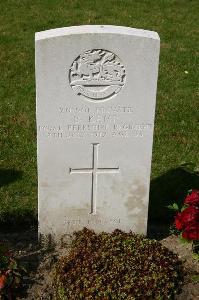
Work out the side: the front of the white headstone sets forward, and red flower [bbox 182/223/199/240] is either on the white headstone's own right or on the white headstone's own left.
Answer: on the white headstone's own left

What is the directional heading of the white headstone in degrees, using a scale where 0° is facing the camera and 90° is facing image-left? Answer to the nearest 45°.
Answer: approximately 0°

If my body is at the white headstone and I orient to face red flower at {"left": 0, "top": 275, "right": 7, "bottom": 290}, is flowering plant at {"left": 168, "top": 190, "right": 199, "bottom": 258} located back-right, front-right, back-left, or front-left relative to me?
back-left

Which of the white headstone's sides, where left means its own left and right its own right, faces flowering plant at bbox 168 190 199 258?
left
